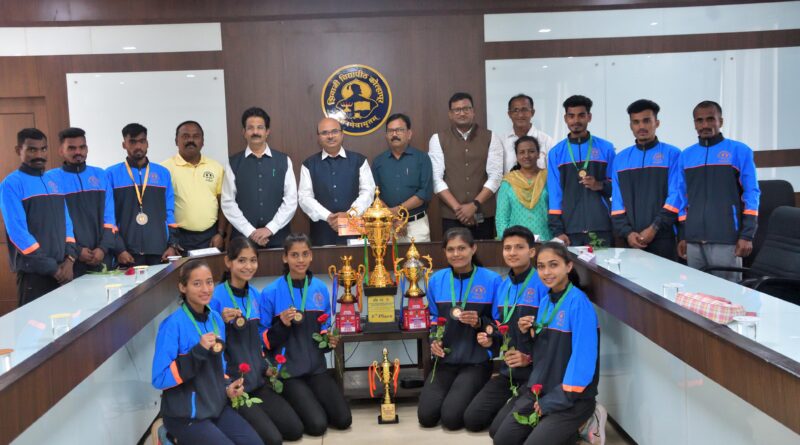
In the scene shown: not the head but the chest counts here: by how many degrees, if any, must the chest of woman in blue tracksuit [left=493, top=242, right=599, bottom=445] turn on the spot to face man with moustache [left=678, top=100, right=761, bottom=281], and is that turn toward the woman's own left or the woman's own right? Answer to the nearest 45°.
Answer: approximately 180°

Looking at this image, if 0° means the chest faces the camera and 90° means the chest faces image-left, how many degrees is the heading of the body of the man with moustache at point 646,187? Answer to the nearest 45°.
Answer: approximately 0°

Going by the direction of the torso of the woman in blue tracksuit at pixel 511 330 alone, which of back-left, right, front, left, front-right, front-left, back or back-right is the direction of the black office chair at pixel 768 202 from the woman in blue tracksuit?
back

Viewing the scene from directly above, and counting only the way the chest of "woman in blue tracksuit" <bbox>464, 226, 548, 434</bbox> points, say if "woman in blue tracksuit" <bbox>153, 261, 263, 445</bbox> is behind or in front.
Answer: in front

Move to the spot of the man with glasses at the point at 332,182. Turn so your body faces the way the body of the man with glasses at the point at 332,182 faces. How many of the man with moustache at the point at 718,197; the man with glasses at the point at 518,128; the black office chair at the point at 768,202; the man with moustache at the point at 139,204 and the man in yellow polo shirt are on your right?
2

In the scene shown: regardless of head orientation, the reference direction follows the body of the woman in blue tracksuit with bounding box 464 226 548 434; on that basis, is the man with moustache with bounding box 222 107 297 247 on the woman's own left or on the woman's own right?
on the woman's own right

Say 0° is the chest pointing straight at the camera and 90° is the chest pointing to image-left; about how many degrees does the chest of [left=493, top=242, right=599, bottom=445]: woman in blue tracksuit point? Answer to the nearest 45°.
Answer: approximately 45°

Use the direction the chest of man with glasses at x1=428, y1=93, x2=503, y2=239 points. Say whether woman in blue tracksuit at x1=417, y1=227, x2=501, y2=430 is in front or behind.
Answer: in front

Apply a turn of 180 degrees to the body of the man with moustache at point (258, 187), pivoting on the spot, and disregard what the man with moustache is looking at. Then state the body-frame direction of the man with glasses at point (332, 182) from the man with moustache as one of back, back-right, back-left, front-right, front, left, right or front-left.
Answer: right

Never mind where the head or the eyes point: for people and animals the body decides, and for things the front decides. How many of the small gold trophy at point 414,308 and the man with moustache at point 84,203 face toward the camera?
2
